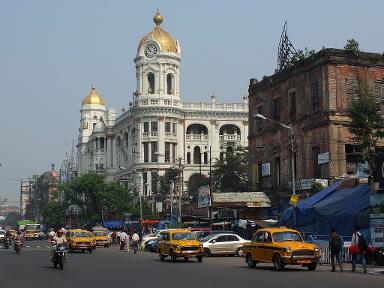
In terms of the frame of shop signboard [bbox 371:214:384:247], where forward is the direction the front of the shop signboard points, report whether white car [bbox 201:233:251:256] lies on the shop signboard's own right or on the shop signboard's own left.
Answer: on the shop signboard's own right

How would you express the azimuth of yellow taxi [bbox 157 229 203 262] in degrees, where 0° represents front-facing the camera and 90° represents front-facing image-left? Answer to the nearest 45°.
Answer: approximately 315°

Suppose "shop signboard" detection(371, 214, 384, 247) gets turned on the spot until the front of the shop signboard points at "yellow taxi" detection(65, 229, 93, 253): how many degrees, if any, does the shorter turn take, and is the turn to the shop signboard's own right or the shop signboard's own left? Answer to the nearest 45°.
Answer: approximately 135° to the shop signboard's own right

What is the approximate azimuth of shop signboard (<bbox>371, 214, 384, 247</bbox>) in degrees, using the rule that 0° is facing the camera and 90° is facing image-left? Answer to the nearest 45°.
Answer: approximately 0°

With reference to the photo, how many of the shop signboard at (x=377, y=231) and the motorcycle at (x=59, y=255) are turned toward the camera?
2

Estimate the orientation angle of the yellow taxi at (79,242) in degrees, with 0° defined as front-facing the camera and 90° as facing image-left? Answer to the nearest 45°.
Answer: approximately 315°

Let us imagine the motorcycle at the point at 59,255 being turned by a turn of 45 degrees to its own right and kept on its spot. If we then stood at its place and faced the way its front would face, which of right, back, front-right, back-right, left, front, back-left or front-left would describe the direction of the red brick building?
back

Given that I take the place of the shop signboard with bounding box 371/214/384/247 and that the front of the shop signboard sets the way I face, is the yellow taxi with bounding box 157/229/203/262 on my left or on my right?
on my right
